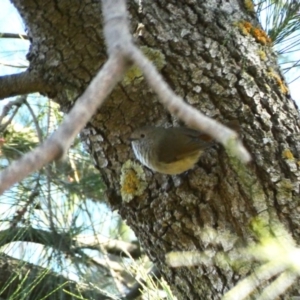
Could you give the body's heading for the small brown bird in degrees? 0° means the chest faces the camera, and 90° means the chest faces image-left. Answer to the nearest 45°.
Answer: approximately 90°
